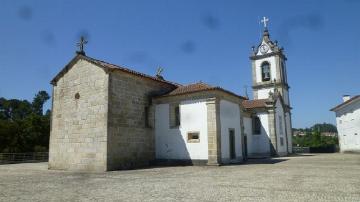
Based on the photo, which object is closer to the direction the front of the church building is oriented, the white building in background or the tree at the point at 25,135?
the white building in background

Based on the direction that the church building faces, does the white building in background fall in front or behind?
in front

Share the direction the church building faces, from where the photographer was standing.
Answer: facing away from the viewer and to the right of the viewer

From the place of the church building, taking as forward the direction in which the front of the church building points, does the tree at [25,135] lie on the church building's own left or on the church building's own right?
on the church building's own left
